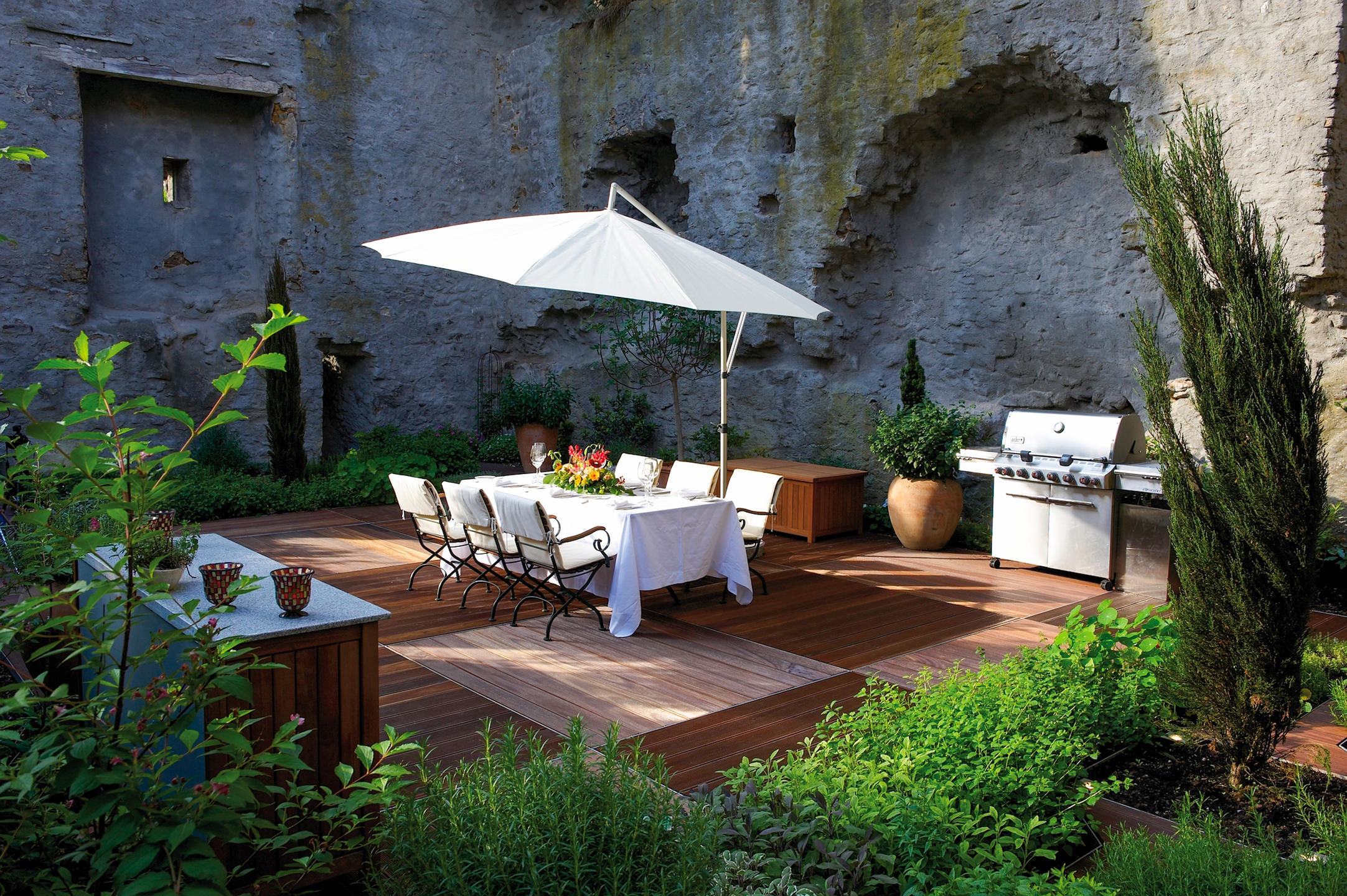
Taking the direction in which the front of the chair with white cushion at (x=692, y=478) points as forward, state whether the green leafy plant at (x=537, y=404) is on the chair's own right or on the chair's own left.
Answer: on the chair's own right

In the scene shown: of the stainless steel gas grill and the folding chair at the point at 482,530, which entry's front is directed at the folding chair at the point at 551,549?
the stainless steel gas grill

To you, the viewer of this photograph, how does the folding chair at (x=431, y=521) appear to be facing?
facing away from the viewer and to the right of the viewer

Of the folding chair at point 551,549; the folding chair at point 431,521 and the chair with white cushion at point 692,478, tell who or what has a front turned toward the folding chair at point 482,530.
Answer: the chair with white cushion

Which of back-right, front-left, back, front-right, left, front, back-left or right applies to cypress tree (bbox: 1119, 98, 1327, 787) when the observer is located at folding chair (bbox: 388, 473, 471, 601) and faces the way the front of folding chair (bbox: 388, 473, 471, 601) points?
right

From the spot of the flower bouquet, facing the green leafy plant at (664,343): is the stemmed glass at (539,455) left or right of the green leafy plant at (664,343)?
left

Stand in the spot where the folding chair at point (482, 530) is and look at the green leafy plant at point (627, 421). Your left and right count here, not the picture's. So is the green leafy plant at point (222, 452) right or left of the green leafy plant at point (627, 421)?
left

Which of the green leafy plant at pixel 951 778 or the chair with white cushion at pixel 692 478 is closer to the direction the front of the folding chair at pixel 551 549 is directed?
the chair with white cushion

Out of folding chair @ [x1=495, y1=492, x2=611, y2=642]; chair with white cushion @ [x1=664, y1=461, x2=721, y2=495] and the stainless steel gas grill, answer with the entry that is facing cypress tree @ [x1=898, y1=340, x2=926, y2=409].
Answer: the folding chair

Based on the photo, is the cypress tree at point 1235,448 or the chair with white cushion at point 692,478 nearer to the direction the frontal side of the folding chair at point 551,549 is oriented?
the chair with white cushion

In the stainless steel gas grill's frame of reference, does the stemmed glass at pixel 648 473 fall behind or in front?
in front

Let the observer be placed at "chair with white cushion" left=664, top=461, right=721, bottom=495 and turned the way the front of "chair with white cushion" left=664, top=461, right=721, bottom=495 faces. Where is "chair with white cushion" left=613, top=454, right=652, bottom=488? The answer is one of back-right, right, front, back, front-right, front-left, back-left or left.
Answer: right

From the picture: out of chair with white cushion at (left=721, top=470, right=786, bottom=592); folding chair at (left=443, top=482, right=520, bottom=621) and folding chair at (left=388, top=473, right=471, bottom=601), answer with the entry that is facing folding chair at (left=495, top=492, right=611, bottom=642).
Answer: the chair with white cushion

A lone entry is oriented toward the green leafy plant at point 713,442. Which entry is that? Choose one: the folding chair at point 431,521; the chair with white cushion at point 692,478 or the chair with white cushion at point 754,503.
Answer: the folding chair

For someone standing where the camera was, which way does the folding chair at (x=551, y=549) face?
facing away from the viewer and to the right of the viewer

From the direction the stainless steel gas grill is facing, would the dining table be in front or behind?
in front

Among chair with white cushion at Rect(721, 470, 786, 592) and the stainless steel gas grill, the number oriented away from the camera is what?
0

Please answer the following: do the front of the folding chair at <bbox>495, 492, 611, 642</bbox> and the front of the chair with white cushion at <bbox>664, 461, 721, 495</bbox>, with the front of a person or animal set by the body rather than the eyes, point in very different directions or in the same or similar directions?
very different directions

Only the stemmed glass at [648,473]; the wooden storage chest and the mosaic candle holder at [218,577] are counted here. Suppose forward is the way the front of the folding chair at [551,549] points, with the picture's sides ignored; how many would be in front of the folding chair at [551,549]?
2

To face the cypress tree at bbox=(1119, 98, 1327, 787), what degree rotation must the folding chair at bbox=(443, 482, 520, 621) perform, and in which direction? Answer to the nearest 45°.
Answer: approximately 90° to its right
